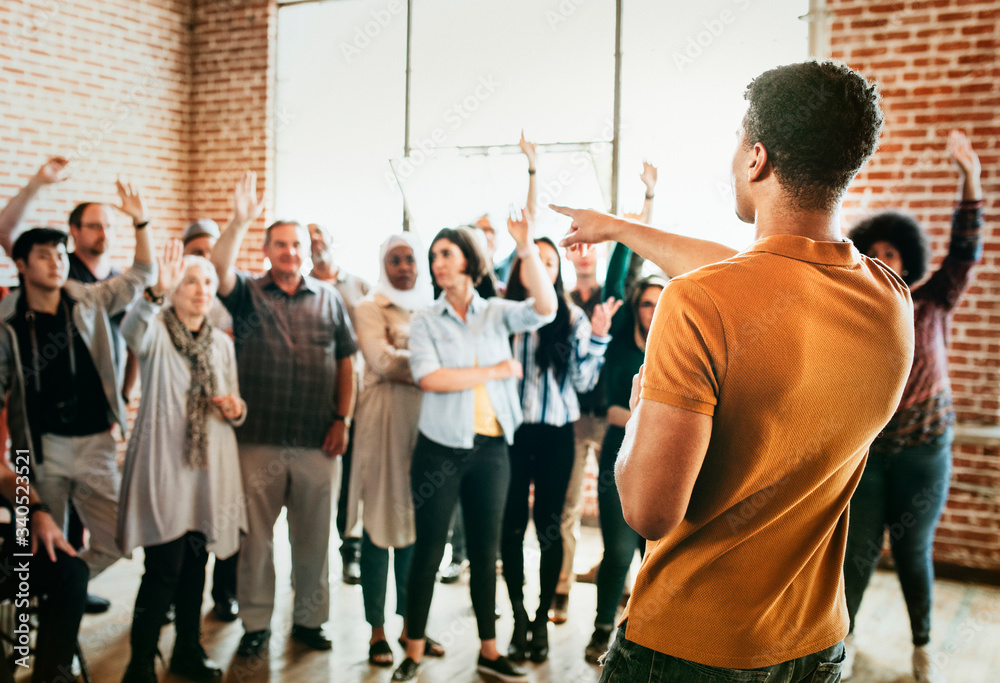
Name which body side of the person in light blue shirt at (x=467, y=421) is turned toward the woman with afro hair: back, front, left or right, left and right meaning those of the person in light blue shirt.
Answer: left

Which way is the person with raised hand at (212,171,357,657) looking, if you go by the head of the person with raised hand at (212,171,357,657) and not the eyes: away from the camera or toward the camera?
toward the camera

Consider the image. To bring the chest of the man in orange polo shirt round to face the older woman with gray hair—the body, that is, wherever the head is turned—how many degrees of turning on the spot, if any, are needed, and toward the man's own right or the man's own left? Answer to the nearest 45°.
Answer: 0° — they already face them

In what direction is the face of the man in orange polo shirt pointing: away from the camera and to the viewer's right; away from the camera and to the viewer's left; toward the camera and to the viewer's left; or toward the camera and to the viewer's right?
away from the camera and to the viewer's left

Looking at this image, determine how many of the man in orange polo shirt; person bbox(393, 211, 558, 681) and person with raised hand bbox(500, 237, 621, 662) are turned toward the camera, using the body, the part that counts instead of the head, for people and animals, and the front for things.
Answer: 2

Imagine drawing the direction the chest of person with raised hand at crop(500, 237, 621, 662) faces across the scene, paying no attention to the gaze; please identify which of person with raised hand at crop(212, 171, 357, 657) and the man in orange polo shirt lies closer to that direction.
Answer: the man in orange polo shirt

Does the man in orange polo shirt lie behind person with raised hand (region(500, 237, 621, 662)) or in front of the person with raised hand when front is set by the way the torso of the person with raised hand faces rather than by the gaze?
in front

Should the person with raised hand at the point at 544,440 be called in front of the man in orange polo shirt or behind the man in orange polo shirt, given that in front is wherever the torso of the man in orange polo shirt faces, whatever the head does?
in front

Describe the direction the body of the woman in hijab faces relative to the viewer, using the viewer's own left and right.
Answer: facing the viewer and to the right of the viewer

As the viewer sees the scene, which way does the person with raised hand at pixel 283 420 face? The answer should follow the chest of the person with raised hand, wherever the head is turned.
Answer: toward the camera

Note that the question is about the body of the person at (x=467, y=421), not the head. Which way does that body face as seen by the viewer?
toward the camera

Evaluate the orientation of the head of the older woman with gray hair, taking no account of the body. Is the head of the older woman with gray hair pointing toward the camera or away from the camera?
toward the camera

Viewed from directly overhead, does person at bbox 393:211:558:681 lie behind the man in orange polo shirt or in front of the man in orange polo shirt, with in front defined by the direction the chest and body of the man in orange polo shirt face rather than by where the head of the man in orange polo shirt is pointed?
in front

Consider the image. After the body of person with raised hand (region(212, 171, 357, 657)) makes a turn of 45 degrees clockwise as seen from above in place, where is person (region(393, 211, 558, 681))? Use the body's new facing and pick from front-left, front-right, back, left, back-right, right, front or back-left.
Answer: left

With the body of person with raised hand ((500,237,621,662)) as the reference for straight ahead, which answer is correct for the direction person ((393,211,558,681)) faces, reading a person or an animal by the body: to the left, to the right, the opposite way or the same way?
the same way

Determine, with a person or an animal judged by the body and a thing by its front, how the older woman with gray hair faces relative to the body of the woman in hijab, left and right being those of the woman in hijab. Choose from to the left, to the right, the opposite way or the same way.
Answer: the same way
